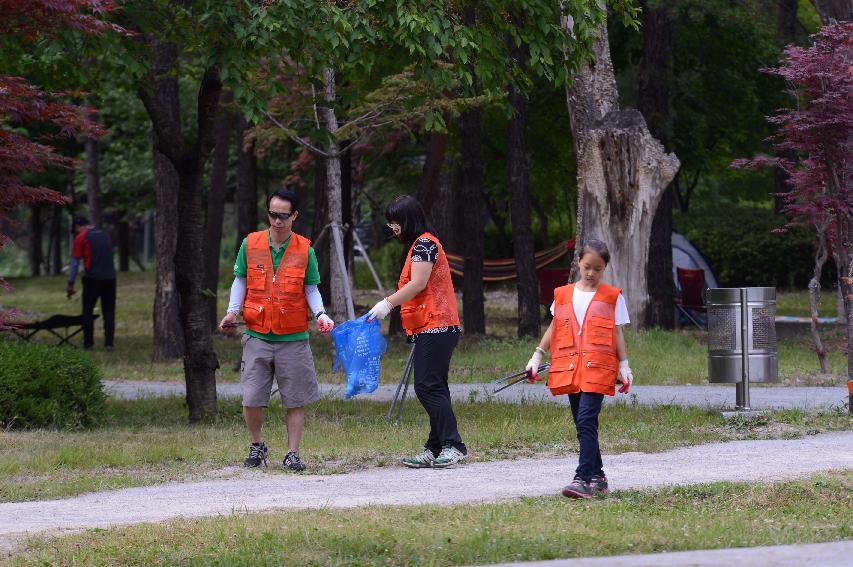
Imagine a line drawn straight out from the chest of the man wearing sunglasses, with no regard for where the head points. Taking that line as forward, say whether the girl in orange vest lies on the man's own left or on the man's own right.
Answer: on the man's own left

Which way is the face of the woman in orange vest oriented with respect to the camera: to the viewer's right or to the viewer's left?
to the viewer's left

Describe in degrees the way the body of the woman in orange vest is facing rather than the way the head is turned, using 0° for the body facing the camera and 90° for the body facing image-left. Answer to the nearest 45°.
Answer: approximately 90°

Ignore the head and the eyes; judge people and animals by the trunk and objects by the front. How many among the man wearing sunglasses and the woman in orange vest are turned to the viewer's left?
1

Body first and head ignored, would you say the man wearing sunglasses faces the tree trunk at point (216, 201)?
no

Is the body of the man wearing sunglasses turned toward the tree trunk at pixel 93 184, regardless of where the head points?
no

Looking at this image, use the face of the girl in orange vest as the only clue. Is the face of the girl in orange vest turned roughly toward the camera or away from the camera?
toward the camera

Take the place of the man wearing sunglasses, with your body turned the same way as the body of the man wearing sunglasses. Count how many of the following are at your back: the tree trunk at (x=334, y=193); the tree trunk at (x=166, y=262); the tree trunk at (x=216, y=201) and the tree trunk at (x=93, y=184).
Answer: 4

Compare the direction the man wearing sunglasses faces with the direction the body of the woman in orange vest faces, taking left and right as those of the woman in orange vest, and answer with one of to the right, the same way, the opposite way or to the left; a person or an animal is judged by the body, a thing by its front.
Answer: to the left

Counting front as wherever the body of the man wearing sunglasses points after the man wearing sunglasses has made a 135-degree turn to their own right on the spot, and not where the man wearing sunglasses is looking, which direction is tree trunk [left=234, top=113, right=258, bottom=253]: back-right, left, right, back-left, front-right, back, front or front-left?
front-right

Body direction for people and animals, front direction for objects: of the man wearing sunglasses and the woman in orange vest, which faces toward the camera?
the man wearing sunglasses

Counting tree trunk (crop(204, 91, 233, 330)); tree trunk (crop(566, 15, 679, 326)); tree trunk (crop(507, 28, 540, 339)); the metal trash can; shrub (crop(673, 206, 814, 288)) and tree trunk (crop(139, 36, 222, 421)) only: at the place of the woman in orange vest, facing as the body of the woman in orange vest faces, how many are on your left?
0

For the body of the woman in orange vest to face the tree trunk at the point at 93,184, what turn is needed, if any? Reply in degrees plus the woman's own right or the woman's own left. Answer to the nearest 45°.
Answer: approximately 90° to the woman's own right

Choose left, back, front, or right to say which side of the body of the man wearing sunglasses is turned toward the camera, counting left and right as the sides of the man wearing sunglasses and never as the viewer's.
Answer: front

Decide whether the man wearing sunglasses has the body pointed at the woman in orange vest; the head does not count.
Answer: no

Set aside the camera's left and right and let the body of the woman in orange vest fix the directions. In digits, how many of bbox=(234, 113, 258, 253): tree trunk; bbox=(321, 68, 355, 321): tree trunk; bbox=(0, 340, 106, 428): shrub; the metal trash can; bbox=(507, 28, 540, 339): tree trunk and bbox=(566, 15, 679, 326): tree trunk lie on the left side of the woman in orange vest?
0

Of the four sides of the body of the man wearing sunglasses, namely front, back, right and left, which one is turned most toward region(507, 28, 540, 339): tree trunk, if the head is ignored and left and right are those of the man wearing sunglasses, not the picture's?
back

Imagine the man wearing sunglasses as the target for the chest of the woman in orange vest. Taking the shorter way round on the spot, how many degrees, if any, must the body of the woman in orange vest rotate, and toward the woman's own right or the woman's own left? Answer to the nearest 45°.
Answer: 0° — they already face them
